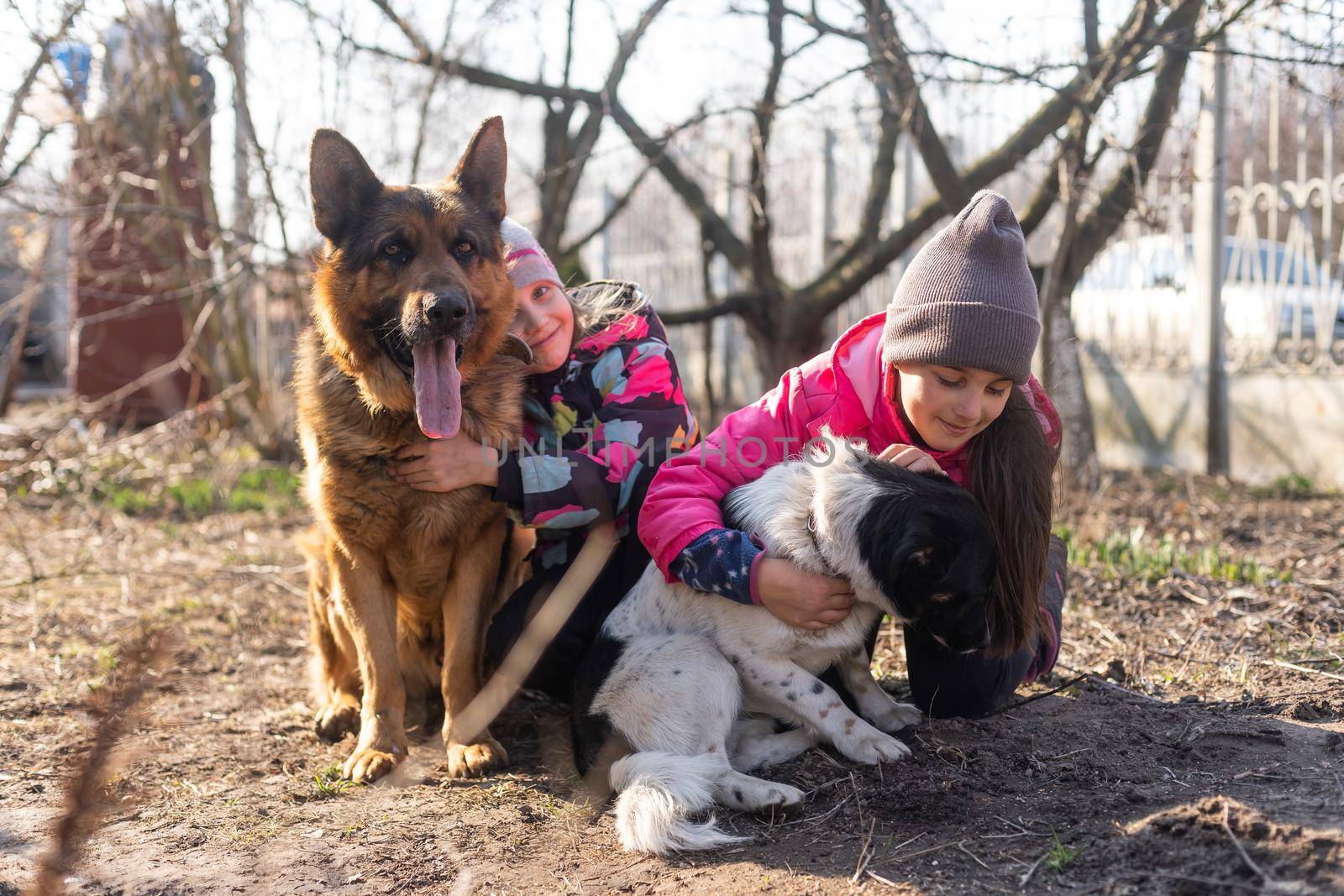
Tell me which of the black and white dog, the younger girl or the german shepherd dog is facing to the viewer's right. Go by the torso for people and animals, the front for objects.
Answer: the black and white dog

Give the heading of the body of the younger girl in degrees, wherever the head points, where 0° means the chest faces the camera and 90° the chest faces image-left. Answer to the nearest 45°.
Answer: approximately 45°

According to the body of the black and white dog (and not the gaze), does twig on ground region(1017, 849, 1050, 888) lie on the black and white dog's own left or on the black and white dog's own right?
on the black and white dog's own right

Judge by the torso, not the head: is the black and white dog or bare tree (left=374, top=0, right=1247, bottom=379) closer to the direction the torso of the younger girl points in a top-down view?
the black and white dog

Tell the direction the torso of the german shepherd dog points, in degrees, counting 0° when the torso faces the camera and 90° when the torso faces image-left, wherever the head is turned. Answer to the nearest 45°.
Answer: approximately 0°

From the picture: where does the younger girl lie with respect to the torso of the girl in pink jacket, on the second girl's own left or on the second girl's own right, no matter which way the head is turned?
on the second girl's own right

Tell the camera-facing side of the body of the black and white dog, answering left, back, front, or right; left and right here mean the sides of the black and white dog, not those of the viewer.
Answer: right

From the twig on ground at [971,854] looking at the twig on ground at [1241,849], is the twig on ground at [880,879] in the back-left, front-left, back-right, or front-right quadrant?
back-right

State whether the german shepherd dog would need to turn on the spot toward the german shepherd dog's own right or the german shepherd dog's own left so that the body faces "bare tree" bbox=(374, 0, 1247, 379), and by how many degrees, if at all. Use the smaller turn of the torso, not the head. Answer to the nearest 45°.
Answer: approximately 135° to the german shepherd dog's own left

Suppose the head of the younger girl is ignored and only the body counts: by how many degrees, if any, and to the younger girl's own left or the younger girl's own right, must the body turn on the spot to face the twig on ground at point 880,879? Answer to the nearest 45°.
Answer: approximately 45° to the younger girl's own left

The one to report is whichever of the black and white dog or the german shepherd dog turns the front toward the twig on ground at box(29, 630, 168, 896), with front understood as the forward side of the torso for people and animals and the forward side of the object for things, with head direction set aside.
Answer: the german shepherd dog

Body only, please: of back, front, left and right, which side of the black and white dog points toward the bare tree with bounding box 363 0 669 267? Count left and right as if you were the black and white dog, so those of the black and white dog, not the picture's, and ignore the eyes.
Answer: left
